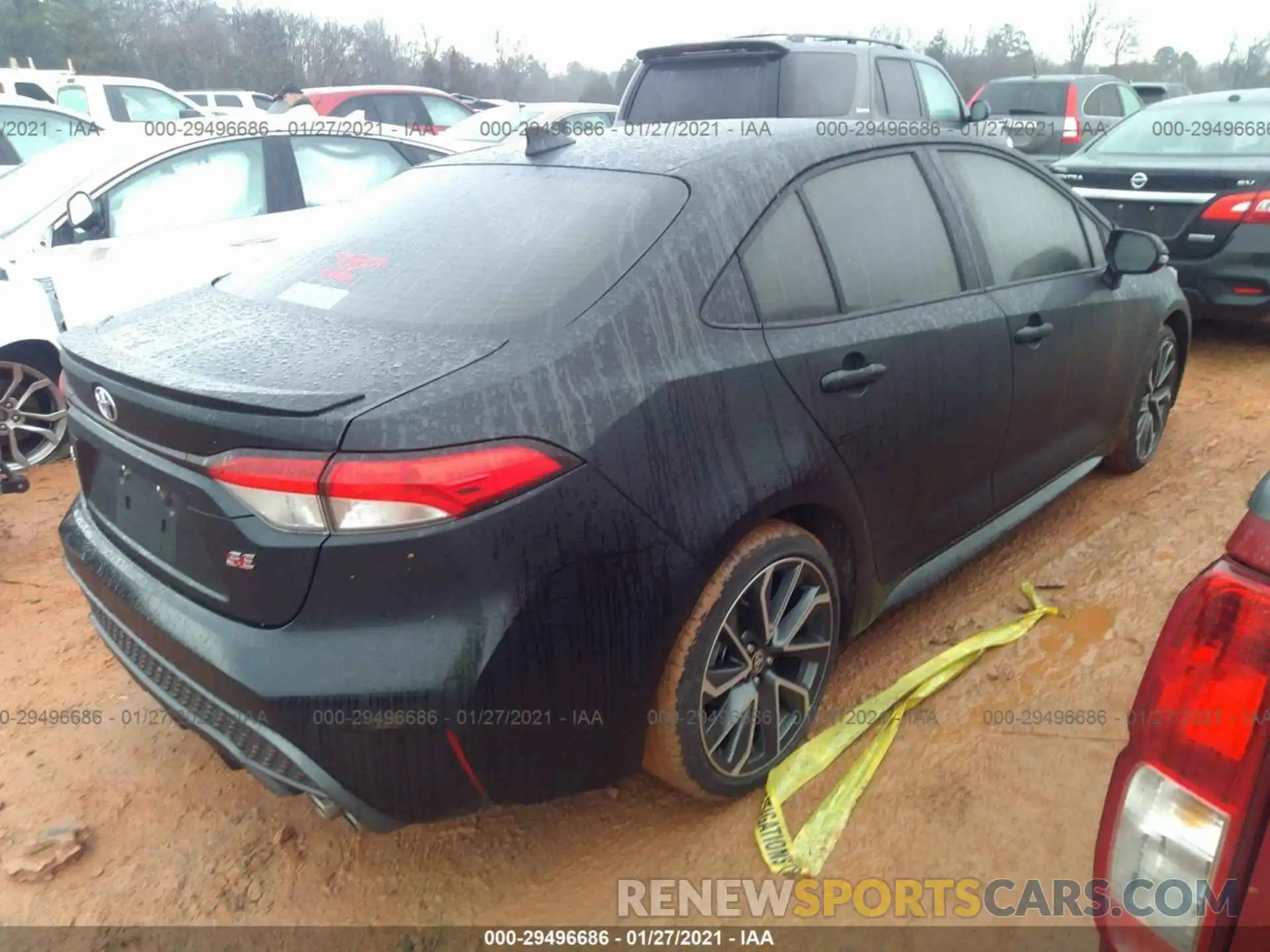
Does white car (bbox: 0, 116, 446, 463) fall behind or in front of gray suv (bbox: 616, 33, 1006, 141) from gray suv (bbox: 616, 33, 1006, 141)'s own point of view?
behind

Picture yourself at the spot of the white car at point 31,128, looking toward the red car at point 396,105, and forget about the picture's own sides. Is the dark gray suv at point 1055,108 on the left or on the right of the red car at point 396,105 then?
right

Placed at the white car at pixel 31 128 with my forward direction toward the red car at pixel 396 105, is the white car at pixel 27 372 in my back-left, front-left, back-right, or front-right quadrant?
back-right

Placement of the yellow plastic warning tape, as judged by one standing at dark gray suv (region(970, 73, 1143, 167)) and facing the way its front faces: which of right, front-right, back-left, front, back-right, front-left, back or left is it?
back-right

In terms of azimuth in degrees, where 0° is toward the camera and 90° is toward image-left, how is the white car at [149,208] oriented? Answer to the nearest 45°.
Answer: approximately 45°

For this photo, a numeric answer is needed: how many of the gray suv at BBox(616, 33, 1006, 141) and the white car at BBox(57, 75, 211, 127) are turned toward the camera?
0

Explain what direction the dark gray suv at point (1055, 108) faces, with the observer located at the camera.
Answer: facing away from the viewer and to the right of the viewer

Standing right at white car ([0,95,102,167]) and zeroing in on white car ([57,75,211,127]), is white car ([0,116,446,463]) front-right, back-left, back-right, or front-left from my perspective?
back-right

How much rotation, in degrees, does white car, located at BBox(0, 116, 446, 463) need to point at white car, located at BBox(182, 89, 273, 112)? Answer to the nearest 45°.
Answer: approximately 135° to its right

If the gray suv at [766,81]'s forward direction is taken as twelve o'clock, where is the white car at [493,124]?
The white car is roughly at 9 o'clock from the gray suv.

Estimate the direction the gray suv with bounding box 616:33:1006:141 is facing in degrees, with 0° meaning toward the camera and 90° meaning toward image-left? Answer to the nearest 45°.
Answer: approximately 225°
